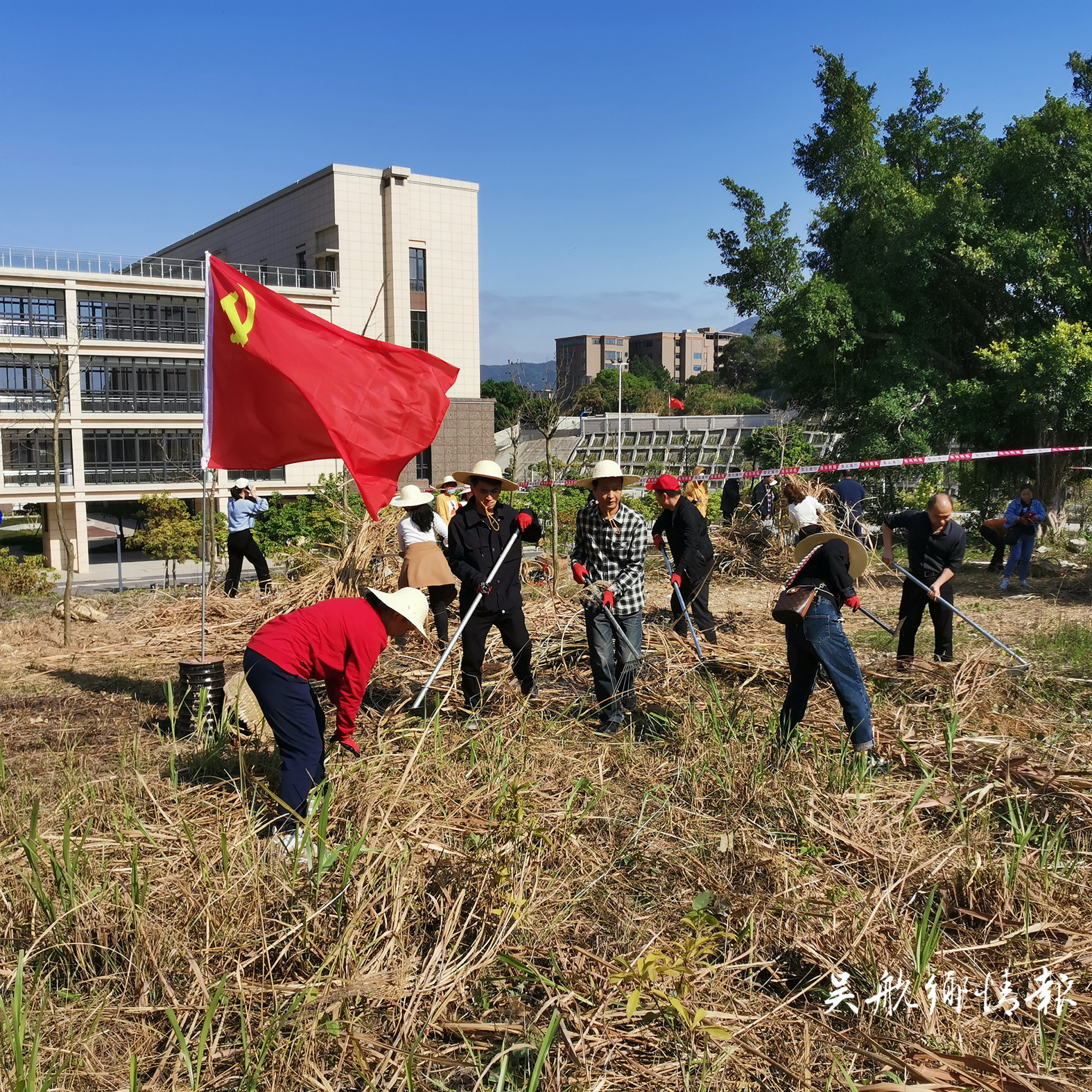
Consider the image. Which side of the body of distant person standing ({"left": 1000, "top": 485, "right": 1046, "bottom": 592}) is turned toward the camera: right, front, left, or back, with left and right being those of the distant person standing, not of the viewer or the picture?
front

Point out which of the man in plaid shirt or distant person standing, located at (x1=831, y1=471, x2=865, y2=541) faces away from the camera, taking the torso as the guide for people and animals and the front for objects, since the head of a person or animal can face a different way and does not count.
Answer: the distant person standing

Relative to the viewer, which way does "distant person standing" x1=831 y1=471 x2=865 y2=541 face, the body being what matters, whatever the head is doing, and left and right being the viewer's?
facing away from the viewer

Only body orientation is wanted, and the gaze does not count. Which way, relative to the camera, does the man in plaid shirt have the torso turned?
toward the camera

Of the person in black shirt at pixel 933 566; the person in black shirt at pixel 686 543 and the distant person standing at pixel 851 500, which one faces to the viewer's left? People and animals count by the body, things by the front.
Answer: the person in black shirt at pixel 686 543

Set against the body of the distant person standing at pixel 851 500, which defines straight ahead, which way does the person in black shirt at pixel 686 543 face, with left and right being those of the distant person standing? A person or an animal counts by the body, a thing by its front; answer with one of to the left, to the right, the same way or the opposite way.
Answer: to the left

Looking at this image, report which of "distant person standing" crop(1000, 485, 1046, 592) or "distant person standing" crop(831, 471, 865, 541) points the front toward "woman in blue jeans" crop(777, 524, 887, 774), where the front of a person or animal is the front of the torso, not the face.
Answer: "distant person standing" crop(1000, 485, 1046, 592)

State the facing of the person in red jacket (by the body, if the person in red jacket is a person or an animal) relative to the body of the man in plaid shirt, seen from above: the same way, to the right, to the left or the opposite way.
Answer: to the left

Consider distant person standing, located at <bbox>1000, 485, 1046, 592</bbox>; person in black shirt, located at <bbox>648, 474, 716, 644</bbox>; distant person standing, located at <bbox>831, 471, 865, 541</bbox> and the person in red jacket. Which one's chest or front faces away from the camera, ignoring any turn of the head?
distant person standing, located at <bbox>831, 471, 865, 541</bbox>

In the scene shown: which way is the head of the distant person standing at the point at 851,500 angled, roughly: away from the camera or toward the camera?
away from the camera

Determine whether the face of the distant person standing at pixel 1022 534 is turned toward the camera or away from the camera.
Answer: toward the camera

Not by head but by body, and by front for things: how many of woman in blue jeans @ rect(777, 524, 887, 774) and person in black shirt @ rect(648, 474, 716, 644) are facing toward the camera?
0

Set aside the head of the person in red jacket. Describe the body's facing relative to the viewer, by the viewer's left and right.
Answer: facing to the right of the viewer

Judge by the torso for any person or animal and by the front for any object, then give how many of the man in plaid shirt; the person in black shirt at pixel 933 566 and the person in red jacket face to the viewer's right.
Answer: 1

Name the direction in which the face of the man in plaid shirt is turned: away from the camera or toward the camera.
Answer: toward the camera

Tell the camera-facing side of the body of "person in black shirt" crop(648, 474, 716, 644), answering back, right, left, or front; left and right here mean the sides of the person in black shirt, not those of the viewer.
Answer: left
